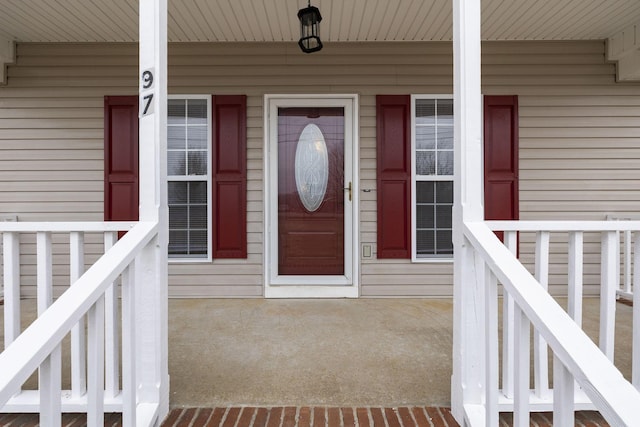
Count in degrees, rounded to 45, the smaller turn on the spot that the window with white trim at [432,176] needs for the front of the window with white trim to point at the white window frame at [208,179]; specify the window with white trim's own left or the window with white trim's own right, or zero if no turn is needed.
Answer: approximately 90° to the window with white trim's own right

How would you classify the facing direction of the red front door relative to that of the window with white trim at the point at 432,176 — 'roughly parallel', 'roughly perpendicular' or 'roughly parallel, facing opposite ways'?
roughly parallel

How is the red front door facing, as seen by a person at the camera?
facing the viewer

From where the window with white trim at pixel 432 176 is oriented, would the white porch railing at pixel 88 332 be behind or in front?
in front

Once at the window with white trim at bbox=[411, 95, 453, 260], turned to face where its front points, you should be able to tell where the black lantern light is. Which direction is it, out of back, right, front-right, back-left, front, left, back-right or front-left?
front-right

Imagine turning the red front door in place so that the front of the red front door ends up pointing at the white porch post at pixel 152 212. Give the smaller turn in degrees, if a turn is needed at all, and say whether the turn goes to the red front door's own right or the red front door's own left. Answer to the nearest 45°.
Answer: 0° — it already faces it

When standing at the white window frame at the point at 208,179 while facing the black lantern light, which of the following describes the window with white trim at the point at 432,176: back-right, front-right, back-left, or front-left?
front-left

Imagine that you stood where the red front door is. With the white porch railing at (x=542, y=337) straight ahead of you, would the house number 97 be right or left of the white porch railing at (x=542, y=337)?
right

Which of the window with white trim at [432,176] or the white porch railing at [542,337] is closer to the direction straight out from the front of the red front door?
the white porch railing

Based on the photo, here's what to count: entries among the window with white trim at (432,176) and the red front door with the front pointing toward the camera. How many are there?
2

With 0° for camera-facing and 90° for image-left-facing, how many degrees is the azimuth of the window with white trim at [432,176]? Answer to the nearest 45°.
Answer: approximately 0°

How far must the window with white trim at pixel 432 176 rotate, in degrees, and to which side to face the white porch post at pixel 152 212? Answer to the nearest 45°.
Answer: approximately 45° to its right

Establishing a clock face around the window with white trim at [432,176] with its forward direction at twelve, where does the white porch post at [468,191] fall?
The white porch post is roughly at 12 o'clock from the window with white trim.

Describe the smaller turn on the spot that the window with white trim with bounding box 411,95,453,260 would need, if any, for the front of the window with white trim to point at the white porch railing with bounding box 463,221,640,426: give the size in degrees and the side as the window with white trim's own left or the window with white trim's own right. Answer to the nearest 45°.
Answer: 0° — it already faces it
